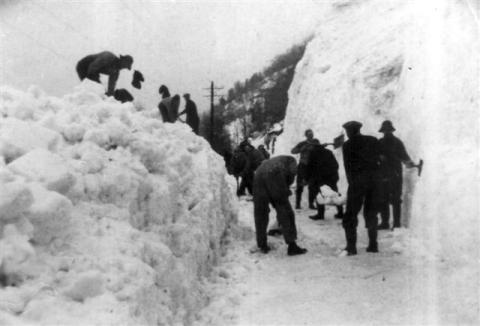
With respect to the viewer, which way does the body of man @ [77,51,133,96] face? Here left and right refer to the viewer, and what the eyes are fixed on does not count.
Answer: facing to the right of the viewer

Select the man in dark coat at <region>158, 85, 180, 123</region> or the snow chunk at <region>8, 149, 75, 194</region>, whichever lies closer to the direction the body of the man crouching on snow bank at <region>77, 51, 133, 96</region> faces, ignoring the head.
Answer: the man in dark coat

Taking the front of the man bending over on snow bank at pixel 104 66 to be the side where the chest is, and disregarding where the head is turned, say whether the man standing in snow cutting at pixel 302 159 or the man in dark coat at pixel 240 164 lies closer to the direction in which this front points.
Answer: the man standing in snow cutting

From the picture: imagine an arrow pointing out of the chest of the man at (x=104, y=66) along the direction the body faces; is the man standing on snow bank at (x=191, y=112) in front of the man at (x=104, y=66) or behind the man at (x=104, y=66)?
in front

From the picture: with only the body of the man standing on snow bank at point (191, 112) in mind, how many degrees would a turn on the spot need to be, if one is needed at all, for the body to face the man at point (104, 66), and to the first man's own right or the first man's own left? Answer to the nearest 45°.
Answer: approximately 45° to the first man's own left

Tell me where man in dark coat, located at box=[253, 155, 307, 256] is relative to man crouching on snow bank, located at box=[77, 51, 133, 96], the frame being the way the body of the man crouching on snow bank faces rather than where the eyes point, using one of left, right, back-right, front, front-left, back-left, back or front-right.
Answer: front-right

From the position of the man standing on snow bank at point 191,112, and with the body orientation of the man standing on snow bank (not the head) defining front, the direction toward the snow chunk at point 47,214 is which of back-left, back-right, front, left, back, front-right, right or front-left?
left

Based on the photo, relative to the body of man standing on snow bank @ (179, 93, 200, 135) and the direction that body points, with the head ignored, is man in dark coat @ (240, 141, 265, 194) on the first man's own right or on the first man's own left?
on the first man's own right

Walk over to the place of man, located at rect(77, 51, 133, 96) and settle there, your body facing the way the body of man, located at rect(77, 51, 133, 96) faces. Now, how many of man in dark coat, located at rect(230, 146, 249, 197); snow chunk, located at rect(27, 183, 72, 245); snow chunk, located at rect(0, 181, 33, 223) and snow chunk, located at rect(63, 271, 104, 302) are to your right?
3

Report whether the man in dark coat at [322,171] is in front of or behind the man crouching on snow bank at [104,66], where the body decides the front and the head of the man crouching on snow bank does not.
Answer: in front
